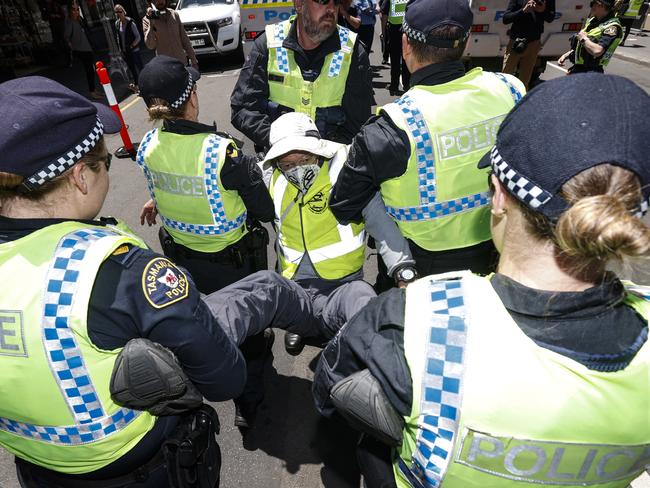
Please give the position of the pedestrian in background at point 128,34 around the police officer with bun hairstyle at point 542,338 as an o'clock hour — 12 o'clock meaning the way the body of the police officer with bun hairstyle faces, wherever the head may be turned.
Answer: The pedestrian in background is roughly at 12 o'clock from the police officer with bun hairstyle.

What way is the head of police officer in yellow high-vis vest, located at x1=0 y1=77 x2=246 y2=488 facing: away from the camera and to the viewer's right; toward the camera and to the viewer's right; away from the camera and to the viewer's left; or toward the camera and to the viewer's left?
away from the camera and to the viewer's right

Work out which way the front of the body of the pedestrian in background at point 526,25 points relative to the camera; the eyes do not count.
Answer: toward the camera

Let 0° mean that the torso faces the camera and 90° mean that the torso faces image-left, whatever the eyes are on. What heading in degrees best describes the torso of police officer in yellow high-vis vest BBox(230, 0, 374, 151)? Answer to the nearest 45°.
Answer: approximately 0°

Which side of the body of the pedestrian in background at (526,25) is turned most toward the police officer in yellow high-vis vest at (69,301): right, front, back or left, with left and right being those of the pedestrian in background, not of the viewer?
front

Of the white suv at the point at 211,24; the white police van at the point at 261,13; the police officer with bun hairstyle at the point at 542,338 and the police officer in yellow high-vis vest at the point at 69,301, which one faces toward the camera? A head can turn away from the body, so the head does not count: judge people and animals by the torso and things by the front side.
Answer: the white suv at the point at 211,24

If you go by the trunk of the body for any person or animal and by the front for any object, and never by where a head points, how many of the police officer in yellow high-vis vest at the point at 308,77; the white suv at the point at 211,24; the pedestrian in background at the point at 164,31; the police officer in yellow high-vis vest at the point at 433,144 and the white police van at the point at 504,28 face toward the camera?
3

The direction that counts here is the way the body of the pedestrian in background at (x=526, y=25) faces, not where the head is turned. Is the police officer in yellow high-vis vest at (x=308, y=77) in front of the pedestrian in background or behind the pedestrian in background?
in front

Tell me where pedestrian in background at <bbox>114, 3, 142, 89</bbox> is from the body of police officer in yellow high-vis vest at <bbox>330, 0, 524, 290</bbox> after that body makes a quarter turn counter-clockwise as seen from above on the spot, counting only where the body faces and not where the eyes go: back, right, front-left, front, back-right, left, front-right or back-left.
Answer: right

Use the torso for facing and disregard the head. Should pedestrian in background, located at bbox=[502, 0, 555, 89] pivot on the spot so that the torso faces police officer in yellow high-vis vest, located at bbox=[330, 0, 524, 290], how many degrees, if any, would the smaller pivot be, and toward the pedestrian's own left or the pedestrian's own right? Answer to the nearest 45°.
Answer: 0° — they already face them

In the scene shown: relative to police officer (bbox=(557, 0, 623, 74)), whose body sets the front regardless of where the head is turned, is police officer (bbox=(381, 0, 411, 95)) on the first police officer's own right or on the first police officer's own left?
on the first police officer's own right

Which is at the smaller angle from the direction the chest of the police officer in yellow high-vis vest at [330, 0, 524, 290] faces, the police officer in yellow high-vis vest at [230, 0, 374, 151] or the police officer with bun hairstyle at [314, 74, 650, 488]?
the police officer in yellow high-vis vest

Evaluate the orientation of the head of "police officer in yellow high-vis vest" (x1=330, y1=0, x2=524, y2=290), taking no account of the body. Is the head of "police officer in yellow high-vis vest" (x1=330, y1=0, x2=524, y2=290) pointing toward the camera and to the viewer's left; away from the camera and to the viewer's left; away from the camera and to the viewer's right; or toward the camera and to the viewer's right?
away from the camera and to the viewer's left

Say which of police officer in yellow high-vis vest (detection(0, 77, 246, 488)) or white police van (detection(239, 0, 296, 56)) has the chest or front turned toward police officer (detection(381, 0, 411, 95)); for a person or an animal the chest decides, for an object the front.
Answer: the police officer in yellow high-vis vest

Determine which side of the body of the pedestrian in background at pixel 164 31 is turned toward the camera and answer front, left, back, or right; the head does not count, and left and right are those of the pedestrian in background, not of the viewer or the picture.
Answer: front
